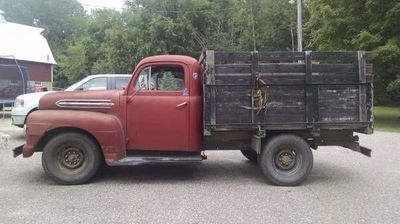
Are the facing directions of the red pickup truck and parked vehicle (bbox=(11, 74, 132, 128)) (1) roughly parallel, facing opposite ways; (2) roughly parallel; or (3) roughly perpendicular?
roughly parallel

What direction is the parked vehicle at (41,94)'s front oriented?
to the viewer's left

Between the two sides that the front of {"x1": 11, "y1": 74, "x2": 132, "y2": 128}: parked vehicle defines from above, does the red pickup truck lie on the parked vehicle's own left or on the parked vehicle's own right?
on the parked vehicle's own left

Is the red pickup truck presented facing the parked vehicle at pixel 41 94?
no

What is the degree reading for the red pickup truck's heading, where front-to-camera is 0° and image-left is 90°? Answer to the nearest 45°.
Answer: approximately 90°

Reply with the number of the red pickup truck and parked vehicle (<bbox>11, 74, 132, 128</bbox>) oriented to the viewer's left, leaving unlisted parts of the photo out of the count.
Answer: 2
